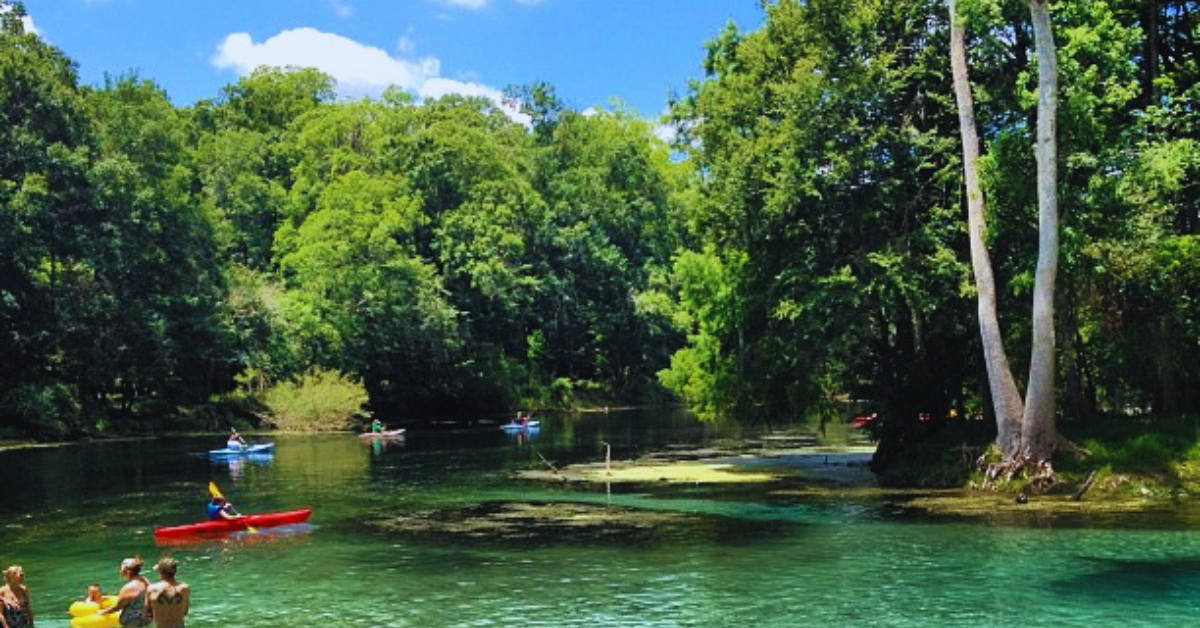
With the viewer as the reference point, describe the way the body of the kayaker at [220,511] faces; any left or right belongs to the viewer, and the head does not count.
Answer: facing to the right of the viewer

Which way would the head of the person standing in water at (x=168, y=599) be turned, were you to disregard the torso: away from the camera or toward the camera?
away from the camera

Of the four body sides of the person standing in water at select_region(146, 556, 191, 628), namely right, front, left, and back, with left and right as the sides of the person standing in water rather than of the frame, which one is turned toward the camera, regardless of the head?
back

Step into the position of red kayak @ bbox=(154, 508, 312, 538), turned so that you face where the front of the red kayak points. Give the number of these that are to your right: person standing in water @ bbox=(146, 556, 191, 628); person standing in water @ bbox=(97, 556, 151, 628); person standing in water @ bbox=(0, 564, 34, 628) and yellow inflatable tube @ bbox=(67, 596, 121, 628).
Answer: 4

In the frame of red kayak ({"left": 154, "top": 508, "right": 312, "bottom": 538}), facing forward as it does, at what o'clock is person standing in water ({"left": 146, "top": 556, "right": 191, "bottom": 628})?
The person standing in water is roughly at 3 o'clock from the red kayak.

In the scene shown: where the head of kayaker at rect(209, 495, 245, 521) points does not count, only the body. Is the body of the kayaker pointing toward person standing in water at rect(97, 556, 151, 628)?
no

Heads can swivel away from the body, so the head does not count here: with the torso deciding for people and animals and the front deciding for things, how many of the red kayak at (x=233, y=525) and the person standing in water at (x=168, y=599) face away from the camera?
1

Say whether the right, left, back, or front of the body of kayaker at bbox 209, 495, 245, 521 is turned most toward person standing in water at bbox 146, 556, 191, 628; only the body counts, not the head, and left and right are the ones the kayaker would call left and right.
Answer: right

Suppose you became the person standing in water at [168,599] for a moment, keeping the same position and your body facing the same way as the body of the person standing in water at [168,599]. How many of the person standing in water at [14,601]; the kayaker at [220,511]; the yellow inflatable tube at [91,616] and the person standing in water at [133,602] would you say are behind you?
0

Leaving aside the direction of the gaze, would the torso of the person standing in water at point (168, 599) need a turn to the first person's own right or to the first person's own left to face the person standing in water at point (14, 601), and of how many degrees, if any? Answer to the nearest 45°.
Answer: approximately 45° to the first person's own left

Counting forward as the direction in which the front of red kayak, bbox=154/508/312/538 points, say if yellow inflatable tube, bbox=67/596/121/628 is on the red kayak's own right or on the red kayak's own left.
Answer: on the red kayak's own right

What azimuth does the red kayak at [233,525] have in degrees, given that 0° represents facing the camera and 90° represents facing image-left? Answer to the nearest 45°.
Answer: approximately 270°

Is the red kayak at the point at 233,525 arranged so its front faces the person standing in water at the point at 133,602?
no

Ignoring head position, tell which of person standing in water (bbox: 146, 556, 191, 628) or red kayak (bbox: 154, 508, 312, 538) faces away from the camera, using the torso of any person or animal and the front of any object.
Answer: the person standing in water
